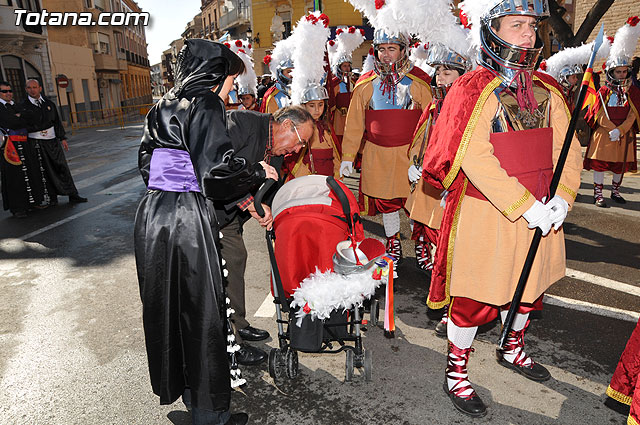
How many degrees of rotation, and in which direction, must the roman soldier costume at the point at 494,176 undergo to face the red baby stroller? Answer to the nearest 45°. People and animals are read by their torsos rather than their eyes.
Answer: approximately 135° to its right

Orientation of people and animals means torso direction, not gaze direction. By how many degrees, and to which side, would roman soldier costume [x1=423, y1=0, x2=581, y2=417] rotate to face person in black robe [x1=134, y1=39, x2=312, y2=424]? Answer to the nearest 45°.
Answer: approximately 90° to its right

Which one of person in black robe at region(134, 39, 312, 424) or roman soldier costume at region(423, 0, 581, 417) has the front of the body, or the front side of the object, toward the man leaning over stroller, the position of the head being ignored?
the person in black robe

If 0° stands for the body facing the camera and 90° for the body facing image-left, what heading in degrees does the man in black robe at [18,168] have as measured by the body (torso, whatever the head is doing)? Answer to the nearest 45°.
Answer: approximately 315°

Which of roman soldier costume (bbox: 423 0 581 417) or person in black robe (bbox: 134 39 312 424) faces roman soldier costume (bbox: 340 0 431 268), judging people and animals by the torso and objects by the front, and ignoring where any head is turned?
the person in black robe

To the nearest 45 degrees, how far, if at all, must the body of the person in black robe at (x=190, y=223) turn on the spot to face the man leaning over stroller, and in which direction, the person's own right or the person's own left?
0° — they already face them

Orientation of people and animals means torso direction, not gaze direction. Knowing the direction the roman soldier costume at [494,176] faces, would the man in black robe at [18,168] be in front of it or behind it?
behind

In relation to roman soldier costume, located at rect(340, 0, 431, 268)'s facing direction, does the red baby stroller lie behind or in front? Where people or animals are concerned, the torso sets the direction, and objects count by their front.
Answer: in front

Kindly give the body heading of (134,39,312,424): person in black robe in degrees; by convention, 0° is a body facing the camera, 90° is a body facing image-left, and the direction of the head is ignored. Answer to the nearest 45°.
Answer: approximately 225°

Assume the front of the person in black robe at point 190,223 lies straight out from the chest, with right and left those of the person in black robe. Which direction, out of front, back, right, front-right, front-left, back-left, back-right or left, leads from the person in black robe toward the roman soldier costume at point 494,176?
front-right

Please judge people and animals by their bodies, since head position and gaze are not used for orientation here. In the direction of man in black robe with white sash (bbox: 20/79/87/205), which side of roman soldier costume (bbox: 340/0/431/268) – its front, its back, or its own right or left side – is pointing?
right

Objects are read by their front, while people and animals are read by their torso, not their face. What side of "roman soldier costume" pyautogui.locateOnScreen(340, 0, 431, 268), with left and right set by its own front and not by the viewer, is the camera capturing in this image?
front

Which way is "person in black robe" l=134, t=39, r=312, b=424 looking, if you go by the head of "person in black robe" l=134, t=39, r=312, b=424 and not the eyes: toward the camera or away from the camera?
away from the camera

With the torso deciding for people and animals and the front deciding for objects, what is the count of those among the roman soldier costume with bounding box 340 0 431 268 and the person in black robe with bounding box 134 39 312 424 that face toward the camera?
1

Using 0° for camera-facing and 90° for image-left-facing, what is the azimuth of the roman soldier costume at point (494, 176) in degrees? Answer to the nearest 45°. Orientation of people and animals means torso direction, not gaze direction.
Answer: approximately 315°

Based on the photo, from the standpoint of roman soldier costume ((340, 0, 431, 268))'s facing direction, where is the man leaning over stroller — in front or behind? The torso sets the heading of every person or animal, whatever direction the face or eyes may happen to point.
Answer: in front
